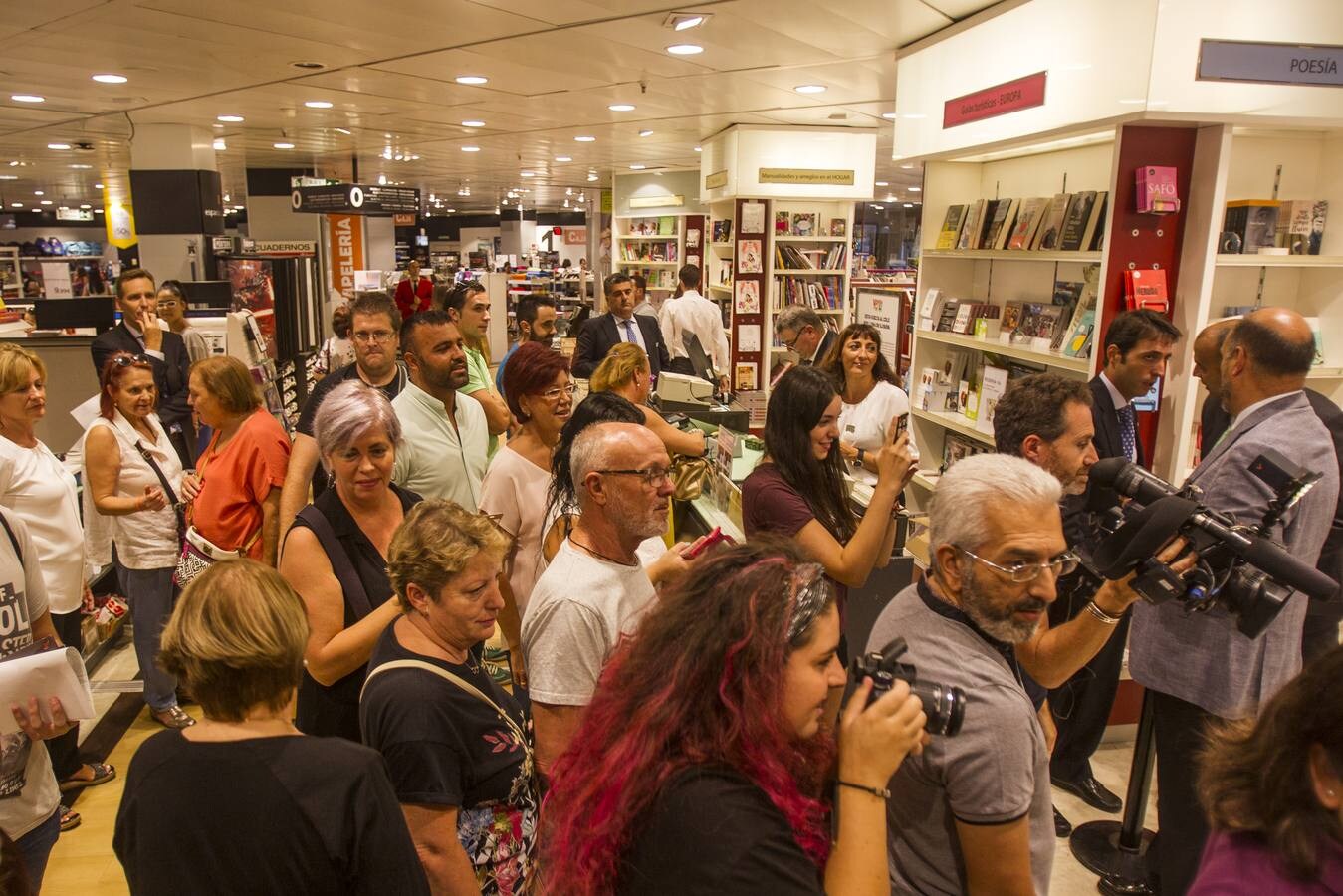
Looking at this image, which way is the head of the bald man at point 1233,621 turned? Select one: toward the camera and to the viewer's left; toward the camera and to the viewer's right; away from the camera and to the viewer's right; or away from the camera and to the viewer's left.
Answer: away from the camera and to the viewer's left

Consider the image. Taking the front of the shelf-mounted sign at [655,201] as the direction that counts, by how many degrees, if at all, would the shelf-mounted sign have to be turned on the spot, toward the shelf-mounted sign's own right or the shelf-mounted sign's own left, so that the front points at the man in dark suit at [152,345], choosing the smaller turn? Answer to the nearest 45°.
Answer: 0° — it already faces them

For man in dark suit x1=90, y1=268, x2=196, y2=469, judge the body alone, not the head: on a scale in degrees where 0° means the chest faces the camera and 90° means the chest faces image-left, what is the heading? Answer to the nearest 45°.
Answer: approximately 315°

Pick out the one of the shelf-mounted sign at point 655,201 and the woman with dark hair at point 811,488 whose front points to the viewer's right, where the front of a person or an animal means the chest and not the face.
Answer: the woman with dark hair

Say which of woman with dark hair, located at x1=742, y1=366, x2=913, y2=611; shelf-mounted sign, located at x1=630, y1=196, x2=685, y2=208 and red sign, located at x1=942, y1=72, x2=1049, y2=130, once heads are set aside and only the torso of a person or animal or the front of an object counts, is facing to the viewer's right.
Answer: the woman with dark hair

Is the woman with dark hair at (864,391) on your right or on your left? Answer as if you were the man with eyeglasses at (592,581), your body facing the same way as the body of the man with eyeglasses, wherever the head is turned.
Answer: on your left
